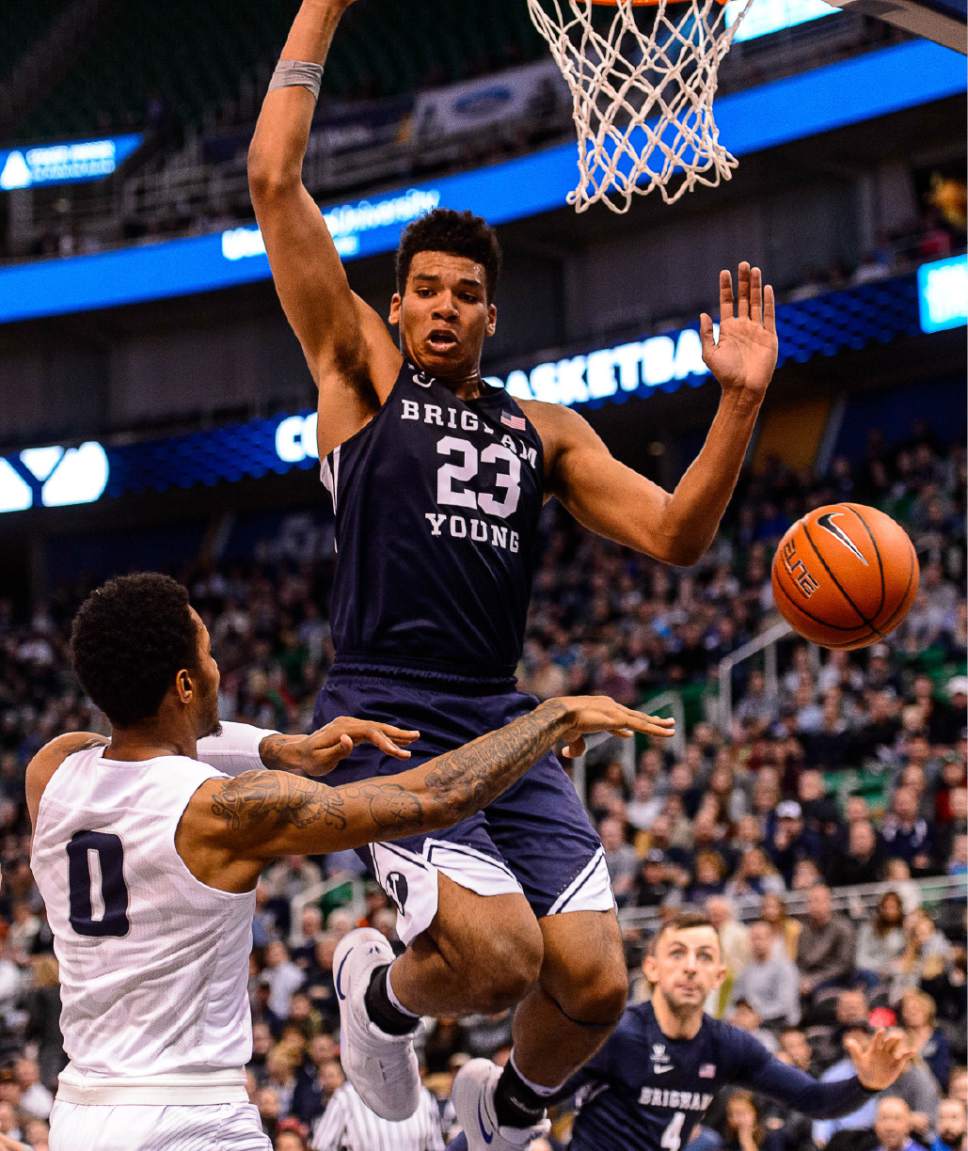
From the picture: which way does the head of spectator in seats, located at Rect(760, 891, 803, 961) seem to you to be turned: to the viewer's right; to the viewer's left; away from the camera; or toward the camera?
toward the camera

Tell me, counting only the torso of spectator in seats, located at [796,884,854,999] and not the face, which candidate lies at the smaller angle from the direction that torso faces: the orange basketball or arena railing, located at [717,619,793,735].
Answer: the orange basketball

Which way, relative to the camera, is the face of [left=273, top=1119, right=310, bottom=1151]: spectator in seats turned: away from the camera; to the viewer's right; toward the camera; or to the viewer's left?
toward the camera

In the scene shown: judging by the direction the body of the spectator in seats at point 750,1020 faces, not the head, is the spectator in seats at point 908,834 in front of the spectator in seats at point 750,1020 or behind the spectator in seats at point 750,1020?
behind

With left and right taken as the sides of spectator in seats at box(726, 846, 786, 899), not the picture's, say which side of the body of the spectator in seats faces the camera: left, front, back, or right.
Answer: front

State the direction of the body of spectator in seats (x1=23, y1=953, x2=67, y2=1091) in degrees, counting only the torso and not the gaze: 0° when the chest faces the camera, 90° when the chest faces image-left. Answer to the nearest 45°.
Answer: approximately 0°

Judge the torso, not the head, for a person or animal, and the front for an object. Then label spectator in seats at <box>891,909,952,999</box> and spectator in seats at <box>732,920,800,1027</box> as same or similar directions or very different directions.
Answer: same or similar directions

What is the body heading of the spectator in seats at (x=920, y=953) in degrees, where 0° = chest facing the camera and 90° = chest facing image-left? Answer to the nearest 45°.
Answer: approximately 45°

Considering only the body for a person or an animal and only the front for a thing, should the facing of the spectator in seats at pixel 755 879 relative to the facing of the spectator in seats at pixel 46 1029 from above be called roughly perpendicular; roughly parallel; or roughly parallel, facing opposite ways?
roughly parallel

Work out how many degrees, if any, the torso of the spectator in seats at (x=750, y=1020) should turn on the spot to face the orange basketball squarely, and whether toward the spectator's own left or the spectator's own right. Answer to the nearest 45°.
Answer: approximately 45° to the spectator's own left

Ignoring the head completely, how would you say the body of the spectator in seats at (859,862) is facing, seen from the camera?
toward the camera

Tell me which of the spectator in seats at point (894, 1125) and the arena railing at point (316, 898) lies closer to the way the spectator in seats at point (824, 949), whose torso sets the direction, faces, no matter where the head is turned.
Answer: the spectator in seats

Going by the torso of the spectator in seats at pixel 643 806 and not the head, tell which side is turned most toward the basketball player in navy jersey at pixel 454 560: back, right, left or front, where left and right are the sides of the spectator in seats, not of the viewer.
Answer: front

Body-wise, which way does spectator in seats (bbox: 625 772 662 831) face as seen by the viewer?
toward the camera

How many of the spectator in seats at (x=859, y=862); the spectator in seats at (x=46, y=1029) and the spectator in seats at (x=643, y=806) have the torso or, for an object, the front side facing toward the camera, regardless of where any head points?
3

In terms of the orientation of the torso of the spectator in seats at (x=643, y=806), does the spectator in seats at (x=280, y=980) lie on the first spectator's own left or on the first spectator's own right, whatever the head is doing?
on the first spectator's own right

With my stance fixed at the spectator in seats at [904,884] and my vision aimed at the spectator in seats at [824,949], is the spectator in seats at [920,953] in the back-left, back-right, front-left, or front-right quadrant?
front-left

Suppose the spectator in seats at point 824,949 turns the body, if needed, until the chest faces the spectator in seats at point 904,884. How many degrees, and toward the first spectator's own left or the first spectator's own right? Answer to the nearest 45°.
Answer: approximately 180°
